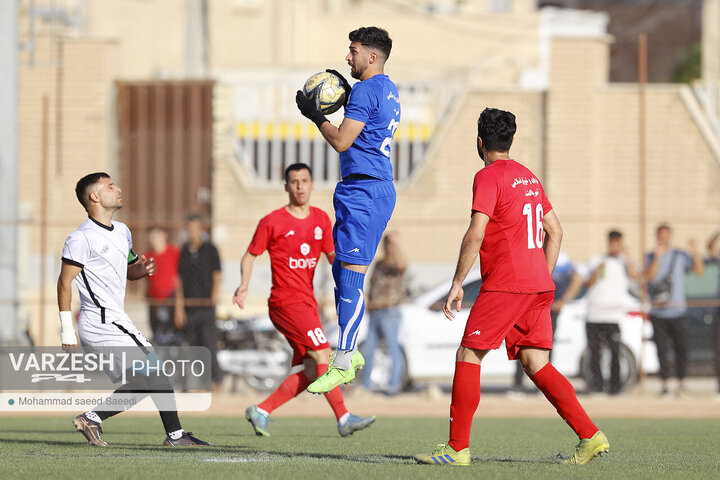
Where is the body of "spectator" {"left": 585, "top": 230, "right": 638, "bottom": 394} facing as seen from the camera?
toward the camera

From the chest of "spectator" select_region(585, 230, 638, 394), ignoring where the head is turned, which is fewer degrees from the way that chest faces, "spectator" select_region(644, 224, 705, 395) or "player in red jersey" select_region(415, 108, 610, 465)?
the player in red jersey

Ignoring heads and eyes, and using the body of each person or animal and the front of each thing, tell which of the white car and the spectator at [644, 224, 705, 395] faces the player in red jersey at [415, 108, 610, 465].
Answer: the spectator

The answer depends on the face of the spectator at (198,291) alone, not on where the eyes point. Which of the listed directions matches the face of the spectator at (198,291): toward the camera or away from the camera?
toward the camera

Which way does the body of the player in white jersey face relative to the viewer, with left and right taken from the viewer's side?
facing the viewer and to the right of the viewer

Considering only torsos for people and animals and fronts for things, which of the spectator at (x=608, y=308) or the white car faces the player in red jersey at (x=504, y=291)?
the spectator

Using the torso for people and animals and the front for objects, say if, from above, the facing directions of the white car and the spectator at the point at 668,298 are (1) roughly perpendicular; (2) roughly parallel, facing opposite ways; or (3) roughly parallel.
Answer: roughly perpendicular

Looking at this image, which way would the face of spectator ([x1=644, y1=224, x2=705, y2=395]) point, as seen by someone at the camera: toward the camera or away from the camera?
toward the camera

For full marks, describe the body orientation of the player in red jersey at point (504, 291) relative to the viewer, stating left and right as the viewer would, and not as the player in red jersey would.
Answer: facing away from the viewer and to the left of the viewer

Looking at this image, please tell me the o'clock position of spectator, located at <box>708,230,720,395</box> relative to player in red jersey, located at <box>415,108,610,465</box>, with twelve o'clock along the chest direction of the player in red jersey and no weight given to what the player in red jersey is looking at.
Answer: The spectator is roughly at 2 o'clock from the player in red jersey.

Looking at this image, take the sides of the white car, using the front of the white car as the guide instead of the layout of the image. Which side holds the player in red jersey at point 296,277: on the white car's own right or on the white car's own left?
on the white car's own left

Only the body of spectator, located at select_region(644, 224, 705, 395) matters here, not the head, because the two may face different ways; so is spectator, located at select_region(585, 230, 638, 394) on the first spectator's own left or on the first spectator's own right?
on the first spectator's own right

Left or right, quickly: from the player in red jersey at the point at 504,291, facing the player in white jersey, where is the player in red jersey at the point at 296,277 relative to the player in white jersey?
right

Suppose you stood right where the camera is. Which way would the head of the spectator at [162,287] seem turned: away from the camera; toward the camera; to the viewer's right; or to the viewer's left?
toward the camera

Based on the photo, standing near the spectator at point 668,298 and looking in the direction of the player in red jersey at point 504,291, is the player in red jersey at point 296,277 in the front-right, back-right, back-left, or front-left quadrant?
front-right

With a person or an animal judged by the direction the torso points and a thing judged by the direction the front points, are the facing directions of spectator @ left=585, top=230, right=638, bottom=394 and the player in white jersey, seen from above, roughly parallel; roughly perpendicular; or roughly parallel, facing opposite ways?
roughly perpendicular

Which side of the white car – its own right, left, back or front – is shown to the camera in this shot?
left

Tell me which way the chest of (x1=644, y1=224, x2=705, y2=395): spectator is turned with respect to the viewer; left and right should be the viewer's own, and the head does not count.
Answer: facing the viewer

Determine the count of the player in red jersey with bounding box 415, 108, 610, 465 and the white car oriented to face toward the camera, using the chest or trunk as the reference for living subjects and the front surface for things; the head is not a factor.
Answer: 0
